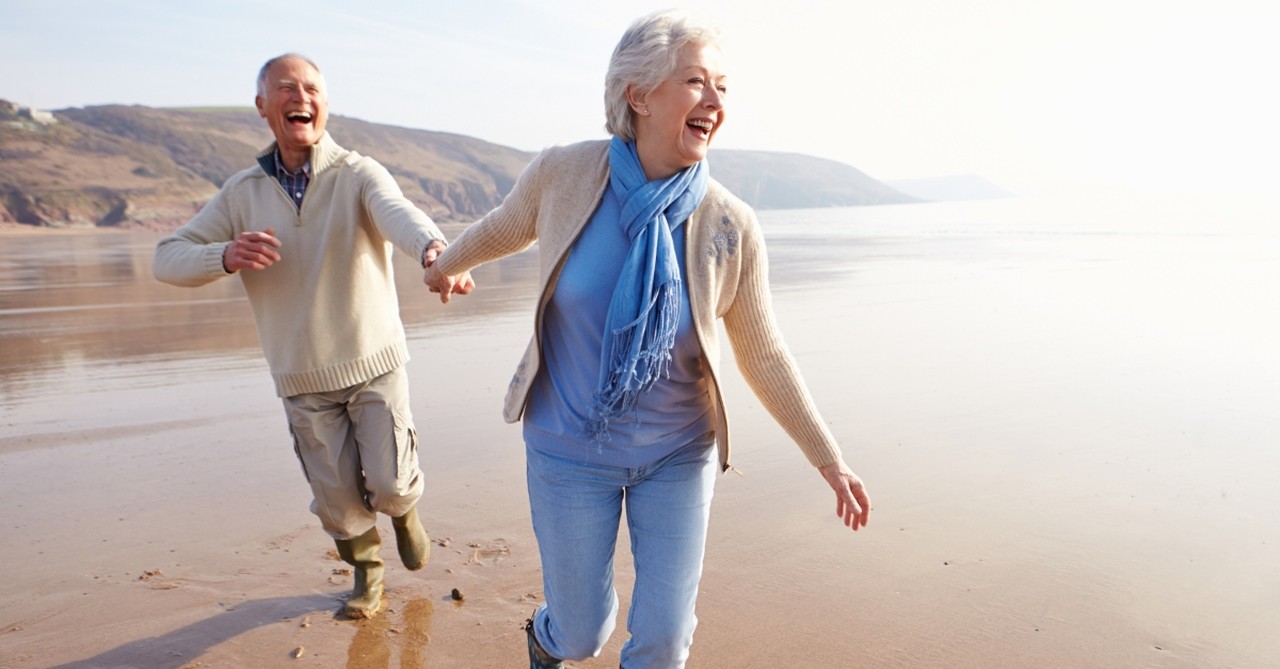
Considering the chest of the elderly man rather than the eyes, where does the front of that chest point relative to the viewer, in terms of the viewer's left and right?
facing the viewer

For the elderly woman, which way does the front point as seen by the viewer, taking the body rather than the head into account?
toward the camera

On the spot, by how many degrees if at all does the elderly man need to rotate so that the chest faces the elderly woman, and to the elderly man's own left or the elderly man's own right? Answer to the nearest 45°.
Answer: approximately 45° to the elderly man's own left

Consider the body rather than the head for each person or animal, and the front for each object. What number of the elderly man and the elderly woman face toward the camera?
2

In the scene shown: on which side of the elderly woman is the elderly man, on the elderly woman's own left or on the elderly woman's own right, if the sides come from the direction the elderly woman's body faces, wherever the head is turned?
on the elderly woman's own right

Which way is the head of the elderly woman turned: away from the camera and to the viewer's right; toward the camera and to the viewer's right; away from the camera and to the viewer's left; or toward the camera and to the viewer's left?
toward the camera and to the viewer's right
